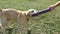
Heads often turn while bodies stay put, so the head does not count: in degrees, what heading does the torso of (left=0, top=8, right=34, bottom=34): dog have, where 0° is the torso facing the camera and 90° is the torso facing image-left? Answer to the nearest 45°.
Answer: approximately 270°
